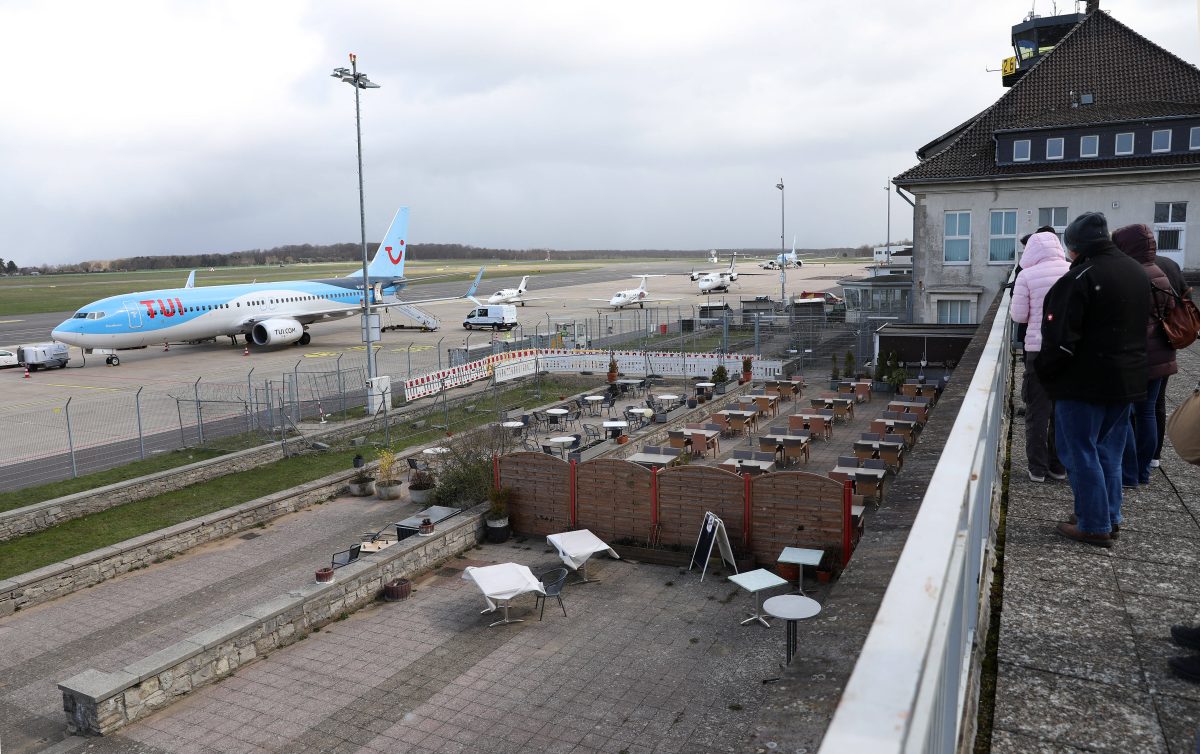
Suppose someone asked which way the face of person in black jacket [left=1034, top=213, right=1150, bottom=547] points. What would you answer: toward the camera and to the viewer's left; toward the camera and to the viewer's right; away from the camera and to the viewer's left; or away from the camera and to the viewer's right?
away from the camera and to the viewer's left

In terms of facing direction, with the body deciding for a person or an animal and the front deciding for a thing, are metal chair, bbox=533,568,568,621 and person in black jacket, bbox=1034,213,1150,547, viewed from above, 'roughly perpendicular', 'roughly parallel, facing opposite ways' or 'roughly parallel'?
roughly perpendicular

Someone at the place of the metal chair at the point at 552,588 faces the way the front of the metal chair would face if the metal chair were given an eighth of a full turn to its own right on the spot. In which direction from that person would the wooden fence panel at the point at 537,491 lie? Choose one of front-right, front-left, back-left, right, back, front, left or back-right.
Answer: front-right

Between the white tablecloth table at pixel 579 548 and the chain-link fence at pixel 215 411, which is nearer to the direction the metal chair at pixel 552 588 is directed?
the chain-link fence

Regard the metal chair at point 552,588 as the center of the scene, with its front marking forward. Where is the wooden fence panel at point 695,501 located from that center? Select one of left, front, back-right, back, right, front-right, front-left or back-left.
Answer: back-right

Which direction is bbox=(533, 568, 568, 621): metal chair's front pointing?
to the viewer's left

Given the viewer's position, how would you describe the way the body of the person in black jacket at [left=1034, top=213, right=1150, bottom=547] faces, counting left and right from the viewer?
facing away from the viewer and to the left of the viewer
